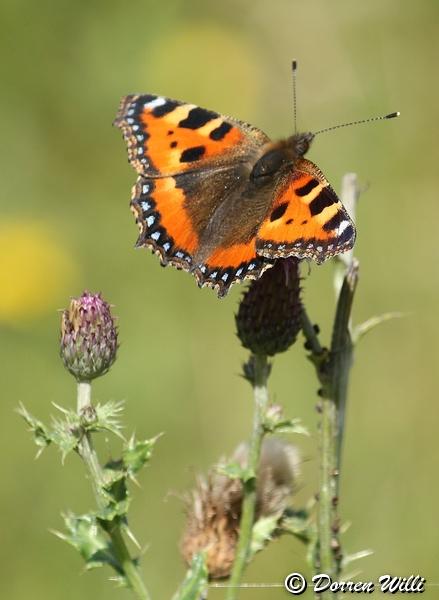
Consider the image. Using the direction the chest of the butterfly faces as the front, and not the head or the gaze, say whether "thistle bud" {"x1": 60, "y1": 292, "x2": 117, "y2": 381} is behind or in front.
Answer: behind

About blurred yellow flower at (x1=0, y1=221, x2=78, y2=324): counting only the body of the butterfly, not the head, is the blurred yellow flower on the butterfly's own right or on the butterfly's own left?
on the butterfly's own left

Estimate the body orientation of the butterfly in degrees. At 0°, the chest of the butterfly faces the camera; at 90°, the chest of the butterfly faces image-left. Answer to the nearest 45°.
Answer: approximately 225°

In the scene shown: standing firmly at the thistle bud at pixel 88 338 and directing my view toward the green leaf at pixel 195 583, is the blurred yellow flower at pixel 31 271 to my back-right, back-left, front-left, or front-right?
back-left

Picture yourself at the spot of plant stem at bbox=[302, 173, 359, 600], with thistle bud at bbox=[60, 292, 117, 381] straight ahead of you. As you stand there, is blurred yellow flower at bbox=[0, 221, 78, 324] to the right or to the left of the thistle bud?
right
